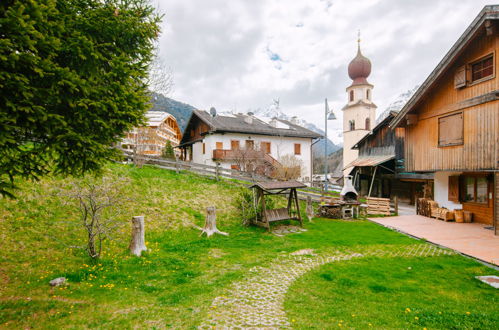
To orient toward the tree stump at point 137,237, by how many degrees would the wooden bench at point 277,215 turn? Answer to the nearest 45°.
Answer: approximately 45° to its right

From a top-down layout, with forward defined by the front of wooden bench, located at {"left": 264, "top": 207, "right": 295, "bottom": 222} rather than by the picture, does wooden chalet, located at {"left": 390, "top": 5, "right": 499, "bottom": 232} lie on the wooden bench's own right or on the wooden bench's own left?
on the wooden bench's own left

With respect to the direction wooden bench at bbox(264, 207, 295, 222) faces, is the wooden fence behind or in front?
behind

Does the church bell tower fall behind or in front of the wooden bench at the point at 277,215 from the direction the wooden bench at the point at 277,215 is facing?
behind

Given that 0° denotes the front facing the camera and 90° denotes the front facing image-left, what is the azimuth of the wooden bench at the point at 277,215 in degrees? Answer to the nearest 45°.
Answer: approximately 0°

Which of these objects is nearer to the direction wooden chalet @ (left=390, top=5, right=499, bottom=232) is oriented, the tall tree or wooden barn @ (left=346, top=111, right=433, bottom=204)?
the tall tree

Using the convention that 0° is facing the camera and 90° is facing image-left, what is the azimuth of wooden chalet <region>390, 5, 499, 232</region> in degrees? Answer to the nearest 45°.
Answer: approximately 45°

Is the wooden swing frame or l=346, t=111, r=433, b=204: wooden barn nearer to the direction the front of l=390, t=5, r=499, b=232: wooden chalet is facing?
the wooden swing frame

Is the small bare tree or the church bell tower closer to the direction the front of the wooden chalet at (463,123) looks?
the small bare tree

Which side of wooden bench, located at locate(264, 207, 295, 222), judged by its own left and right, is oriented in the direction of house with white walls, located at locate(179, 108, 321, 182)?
back
